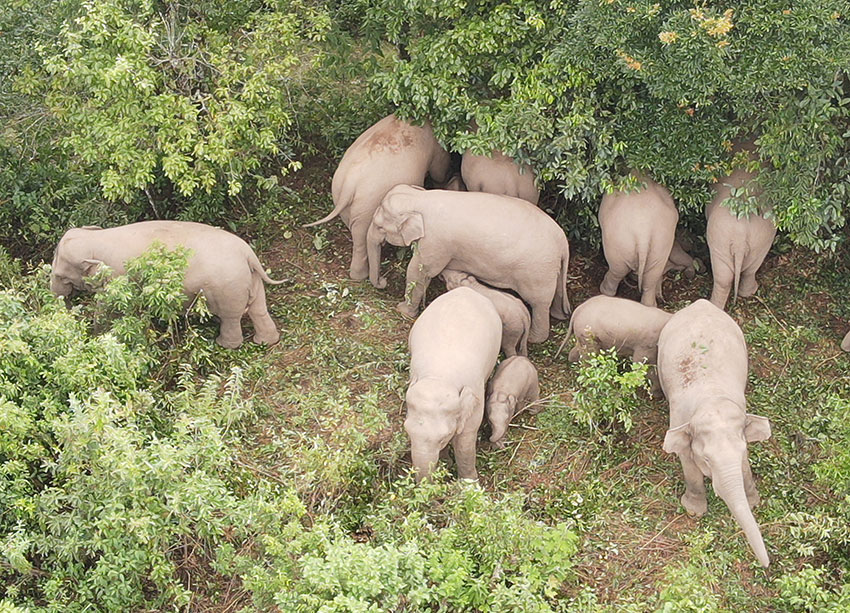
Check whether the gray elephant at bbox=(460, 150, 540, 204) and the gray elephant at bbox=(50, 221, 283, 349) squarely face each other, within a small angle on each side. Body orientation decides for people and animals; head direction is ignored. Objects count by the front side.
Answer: no

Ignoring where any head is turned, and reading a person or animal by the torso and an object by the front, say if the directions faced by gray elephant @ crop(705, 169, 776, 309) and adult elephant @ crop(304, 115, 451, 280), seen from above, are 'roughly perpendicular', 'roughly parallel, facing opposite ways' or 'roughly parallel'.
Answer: roughly parallel

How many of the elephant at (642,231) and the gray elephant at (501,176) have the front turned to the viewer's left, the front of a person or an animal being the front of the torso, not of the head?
0

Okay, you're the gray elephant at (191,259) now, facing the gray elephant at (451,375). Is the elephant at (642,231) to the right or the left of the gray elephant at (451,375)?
left

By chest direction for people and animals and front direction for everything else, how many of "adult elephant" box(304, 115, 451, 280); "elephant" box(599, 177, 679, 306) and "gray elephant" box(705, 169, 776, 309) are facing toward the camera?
0

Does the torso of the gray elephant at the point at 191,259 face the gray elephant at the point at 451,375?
no

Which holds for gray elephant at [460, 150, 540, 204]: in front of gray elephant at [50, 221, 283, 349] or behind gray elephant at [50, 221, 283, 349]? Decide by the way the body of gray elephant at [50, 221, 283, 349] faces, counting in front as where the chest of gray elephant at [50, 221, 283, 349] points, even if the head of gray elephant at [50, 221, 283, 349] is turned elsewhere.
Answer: behind

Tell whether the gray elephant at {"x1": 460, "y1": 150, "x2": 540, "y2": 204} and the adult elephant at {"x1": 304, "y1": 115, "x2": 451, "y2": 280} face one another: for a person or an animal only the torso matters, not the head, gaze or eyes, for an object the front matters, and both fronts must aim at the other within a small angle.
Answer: no

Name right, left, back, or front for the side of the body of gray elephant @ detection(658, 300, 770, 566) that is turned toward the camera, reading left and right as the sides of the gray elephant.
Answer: front

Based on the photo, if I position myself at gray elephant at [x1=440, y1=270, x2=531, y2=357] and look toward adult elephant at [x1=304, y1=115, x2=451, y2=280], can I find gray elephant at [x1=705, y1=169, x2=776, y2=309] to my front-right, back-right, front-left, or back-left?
back-right

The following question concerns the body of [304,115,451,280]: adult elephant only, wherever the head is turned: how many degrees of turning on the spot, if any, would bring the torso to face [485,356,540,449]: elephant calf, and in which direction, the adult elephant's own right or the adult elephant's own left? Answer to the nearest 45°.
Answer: approximately 90° to the adult elephant's own right

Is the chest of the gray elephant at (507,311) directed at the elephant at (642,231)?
no

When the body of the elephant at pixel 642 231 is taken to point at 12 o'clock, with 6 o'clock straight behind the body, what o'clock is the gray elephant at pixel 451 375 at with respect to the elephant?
The gray elephant is roughly at 7 o'clock from the elephant.

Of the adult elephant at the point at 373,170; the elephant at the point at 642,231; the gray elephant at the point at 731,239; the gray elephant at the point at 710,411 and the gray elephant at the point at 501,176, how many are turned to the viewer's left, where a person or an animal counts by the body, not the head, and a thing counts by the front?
0

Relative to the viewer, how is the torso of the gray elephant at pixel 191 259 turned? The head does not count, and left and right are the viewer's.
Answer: facing to the left of the viewer

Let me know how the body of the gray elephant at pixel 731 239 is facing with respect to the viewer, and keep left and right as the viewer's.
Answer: facing away from the viewer

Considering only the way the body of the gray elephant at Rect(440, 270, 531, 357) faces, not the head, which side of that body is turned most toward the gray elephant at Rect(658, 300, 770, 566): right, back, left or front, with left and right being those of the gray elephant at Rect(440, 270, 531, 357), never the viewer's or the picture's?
back

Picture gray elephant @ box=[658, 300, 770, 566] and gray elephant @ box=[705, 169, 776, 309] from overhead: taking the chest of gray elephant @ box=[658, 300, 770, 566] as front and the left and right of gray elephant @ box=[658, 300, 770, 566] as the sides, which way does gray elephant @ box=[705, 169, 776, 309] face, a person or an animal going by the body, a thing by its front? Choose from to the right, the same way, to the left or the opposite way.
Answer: the opposite way

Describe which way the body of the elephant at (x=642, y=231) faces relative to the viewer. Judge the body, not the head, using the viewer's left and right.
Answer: facing away from the viewer

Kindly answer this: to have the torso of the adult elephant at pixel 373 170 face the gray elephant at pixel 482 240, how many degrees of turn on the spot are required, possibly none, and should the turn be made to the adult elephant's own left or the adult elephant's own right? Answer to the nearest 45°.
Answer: approximately 90° to the adult elephant's own right
